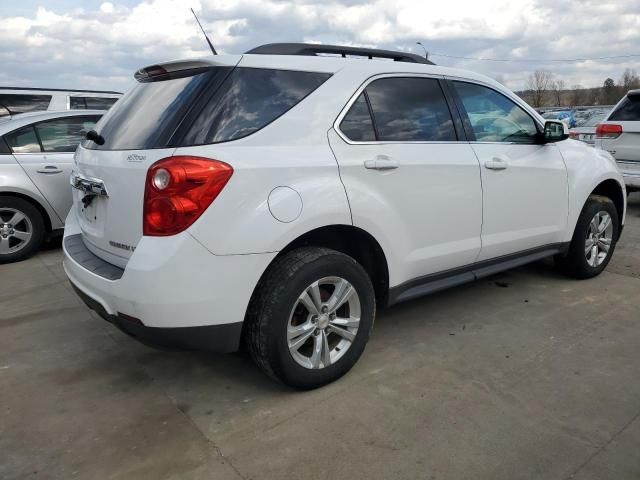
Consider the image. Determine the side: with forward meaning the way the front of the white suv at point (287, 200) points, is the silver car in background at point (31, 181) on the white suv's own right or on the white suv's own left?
on the white suv's own left

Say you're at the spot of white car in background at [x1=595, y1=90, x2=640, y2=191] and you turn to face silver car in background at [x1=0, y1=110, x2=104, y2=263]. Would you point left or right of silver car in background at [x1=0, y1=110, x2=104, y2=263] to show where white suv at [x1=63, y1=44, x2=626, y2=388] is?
left

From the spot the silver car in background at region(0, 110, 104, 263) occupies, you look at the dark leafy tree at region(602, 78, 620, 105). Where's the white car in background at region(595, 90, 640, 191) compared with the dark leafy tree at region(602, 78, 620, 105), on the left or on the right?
right

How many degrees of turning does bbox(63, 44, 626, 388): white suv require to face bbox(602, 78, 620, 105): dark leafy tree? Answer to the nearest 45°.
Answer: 0° — it already faces it

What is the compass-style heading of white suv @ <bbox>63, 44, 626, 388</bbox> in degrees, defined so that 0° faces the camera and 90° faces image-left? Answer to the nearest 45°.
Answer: approximately 225°
